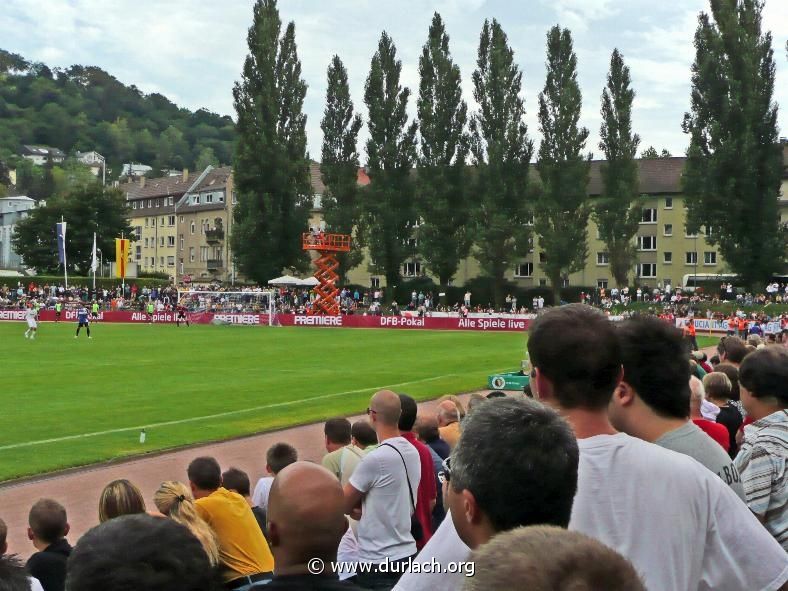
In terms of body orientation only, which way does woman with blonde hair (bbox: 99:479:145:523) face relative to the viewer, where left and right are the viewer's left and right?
facing away from the viewer

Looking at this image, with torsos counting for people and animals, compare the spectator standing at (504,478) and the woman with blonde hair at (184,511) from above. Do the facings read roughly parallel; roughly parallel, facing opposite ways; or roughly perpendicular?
roughly parallel

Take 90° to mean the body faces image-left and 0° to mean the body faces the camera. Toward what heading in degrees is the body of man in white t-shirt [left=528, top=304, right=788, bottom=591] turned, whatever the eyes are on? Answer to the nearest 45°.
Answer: approximately 135°

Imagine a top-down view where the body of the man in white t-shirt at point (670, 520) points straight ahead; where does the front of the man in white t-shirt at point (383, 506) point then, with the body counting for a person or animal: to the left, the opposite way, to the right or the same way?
the same way

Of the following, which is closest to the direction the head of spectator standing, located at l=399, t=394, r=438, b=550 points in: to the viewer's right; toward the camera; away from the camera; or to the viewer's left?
away from the camera

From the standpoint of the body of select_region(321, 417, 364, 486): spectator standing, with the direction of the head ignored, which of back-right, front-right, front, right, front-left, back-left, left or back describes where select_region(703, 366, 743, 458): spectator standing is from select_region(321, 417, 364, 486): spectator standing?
back-right

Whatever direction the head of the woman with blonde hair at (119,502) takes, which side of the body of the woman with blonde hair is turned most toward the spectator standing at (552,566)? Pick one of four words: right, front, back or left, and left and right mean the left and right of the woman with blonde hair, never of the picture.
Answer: back

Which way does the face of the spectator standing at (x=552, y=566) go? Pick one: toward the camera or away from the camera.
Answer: away from the camera

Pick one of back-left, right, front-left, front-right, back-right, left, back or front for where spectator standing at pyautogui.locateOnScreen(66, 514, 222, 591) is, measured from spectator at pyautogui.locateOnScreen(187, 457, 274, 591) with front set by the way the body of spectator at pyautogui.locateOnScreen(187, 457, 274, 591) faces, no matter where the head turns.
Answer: back-left

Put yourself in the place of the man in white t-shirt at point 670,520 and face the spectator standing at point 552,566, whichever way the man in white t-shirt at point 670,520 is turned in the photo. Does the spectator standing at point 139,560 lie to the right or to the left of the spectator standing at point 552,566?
right

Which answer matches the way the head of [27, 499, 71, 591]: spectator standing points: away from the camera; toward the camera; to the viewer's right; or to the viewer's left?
away from the camera

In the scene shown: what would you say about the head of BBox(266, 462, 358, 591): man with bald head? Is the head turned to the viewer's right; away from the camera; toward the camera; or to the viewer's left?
away from the camera

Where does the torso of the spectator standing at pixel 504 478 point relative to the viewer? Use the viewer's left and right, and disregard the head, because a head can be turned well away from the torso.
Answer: facing away from the viewer and to the left of the viewer

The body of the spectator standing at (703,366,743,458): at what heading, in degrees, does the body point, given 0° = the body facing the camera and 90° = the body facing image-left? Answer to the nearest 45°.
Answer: approximately 135°

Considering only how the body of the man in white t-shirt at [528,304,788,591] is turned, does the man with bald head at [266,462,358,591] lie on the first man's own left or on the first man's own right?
on the first man's own left

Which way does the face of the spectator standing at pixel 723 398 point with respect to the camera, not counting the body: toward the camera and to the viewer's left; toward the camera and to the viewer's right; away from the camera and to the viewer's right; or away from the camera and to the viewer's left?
away from the camera and to the viewer's left

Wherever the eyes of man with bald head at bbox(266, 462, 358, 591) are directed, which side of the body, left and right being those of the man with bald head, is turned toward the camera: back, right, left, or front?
back

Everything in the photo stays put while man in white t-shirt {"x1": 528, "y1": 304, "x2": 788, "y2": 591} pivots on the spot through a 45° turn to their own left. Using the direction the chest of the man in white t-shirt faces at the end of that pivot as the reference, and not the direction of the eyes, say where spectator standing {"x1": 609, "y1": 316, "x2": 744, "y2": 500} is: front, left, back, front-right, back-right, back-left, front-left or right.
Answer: right
